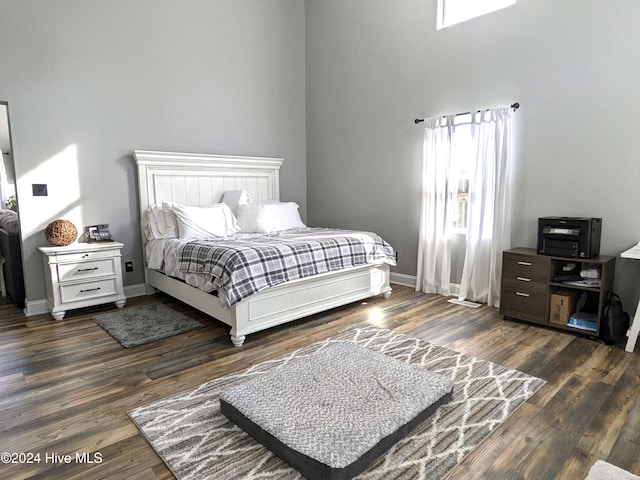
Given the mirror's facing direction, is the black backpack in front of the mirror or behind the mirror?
in front

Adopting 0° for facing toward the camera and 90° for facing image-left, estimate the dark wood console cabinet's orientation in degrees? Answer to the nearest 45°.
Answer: approximately 45°

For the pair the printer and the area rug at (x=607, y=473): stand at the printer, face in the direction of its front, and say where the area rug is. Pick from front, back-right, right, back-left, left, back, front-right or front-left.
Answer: front-left

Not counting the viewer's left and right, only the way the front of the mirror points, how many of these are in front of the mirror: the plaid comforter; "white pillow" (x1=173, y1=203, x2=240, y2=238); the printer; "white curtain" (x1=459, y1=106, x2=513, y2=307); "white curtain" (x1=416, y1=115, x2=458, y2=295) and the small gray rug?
6

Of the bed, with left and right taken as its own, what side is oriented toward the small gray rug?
right

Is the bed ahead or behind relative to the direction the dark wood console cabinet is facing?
ahead

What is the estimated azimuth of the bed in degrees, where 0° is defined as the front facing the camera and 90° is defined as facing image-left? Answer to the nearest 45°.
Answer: approximately 315°

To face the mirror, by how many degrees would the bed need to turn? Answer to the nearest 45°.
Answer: approximately 135° to its right

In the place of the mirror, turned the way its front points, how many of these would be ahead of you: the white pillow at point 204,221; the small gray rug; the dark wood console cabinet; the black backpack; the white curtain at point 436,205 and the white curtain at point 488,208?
6

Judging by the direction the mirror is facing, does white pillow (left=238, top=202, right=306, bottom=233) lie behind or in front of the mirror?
in front

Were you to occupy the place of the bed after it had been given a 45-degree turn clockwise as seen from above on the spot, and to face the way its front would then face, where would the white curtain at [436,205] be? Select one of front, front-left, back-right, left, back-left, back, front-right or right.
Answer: left

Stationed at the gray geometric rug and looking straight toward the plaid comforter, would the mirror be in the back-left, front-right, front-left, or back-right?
front-left

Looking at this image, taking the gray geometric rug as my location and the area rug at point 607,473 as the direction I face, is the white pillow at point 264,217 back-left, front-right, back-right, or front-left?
back-left

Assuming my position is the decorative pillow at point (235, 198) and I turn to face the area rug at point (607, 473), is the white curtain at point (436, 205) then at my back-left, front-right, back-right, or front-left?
front-left
